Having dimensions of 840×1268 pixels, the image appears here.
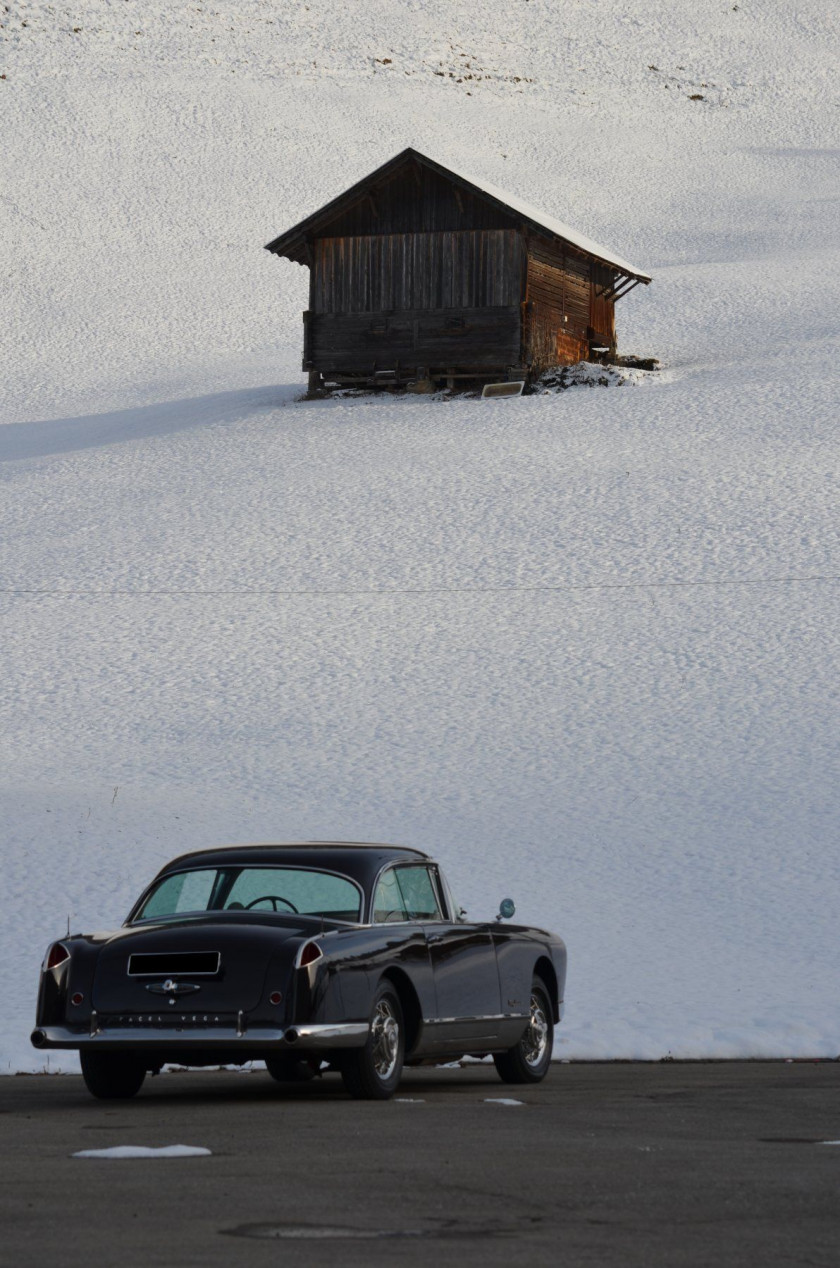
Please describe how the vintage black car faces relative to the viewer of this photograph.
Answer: facing away from the viewer and to the right of the viewer

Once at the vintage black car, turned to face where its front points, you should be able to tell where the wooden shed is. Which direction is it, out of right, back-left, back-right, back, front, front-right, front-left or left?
front-left
